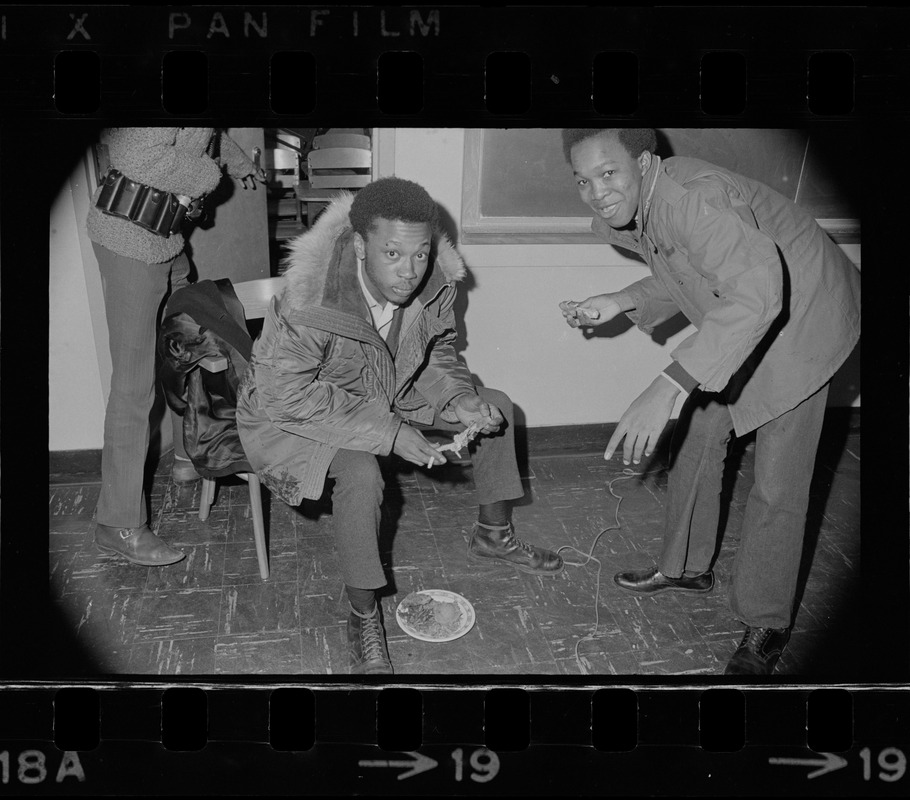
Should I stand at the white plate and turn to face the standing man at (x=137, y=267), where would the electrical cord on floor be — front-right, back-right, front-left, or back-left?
back-right

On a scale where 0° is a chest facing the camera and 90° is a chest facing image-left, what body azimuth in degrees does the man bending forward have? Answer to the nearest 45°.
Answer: approximately 45°

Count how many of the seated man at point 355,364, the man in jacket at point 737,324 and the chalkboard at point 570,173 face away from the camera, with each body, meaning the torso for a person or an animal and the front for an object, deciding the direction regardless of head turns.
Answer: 0

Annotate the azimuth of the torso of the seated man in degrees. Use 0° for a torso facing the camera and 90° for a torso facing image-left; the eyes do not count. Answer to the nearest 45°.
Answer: approximately 315°

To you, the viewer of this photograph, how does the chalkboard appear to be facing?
facing the viewer

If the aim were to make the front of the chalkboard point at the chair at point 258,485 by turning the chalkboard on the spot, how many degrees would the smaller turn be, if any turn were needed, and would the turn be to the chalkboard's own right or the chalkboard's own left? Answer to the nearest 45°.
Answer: approximately 45° to the chalkboard's own right

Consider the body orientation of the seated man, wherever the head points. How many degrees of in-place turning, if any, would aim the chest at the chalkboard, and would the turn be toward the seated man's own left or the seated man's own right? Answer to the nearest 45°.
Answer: approximately 90° to the seated man's own left

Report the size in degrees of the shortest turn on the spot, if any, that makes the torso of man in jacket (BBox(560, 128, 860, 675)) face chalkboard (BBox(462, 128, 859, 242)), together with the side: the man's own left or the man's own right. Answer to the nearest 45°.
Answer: approximately 90° to the man's own right

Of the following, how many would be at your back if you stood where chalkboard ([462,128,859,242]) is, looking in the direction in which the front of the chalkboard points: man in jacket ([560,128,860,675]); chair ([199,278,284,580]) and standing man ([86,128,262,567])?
0

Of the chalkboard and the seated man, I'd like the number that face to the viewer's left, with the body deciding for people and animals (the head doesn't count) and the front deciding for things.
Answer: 0
